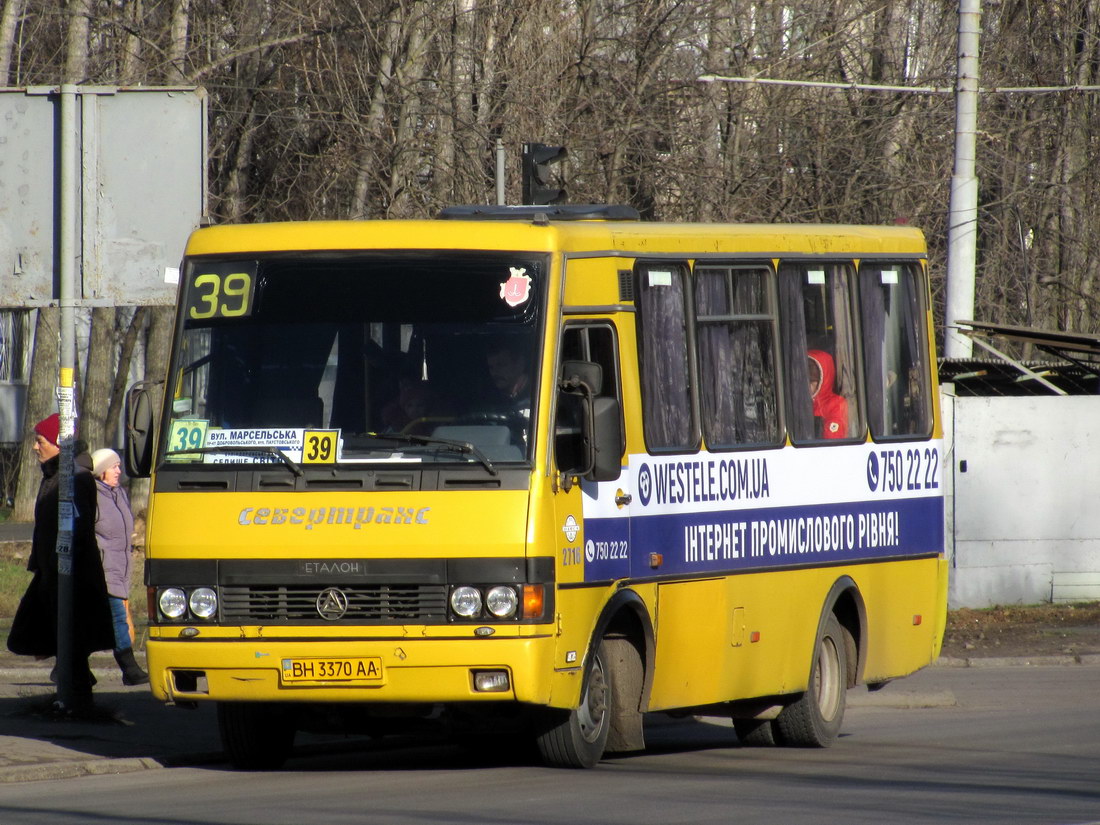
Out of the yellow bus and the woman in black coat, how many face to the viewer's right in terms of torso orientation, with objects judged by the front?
0

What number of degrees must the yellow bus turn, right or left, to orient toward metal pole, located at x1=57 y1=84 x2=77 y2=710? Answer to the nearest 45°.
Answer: approximately 90° to its right

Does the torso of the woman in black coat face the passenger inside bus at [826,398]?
no

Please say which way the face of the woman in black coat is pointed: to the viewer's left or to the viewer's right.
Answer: to the viewer's left

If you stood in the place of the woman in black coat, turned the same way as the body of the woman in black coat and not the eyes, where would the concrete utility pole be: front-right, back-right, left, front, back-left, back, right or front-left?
back-right

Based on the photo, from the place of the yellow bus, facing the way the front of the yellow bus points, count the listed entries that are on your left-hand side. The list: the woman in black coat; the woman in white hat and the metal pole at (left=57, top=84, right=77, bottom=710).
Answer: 0

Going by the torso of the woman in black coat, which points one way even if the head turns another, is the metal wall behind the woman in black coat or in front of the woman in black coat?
behind

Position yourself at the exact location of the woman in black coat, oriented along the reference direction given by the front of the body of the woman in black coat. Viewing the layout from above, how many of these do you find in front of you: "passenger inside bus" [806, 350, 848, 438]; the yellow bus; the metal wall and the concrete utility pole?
0

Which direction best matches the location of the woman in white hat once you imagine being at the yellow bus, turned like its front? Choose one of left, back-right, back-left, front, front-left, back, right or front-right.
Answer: right

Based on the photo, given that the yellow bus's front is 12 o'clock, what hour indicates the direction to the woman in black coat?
The woman in black coat is roughly at 3 o'clock from the yellow bus.

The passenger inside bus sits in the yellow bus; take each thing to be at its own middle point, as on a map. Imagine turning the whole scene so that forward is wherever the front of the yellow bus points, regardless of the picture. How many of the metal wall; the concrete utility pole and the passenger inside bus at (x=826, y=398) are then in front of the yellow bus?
0

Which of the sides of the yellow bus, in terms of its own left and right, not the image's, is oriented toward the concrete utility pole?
back
